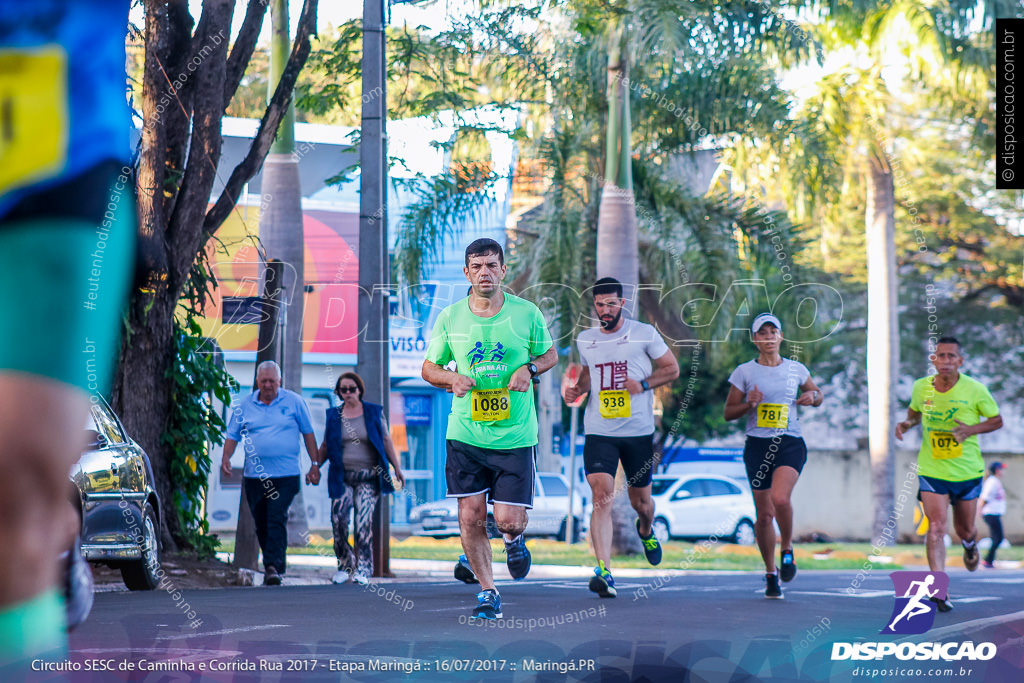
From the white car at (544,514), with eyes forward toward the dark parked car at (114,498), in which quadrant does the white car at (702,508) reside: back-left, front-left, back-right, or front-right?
back-left

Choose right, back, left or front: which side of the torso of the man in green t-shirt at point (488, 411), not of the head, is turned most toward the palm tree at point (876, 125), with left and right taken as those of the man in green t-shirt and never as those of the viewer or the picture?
back

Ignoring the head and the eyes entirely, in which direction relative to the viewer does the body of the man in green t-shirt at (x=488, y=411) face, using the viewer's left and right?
facing the viewer

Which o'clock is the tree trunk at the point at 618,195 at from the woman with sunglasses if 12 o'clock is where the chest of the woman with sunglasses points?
The tree trunk is roughly at 7 o'clock from the woman with sunglasses.

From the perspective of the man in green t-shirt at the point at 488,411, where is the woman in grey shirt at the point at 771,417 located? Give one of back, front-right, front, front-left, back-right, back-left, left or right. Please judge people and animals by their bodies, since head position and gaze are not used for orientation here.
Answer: back-left

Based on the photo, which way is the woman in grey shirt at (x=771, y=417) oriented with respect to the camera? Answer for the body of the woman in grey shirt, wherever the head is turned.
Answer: toward the camera

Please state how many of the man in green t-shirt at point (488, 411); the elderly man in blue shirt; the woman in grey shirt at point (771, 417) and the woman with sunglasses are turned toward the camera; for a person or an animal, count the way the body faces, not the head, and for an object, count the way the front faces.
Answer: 4

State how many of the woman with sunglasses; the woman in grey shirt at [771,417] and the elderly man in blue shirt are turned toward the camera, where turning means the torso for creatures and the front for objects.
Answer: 3

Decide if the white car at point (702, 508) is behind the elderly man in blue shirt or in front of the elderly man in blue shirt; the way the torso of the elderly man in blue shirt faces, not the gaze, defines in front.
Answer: behind

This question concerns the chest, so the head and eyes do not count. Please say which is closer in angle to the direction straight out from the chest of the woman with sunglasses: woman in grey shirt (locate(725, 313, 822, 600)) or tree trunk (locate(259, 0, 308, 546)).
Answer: the woman in grey shirt

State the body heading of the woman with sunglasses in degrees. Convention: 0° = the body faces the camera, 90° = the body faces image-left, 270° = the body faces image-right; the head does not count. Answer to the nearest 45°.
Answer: approximately 0°
